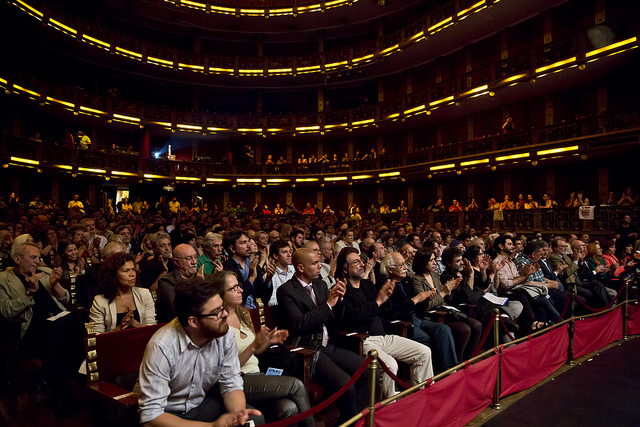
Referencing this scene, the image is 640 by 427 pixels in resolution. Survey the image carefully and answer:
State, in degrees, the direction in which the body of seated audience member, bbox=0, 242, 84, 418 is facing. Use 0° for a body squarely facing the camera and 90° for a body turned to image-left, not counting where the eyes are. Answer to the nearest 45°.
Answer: approximately 315°

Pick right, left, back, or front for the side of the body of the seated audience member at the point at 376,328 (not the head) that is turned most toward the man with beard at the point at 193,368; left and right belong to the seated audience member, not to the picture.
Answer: right

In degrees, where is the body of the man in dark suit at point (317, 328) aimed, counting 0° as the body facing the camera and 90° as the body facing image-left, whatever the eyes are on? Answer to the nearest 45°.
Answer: approximately 315°

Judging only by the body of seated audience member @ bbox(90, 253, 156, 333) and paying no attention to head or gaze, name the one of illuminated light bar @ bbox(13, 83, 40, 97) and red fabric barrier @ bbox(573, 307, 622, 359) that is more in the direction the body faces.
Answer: the red fabric barrier

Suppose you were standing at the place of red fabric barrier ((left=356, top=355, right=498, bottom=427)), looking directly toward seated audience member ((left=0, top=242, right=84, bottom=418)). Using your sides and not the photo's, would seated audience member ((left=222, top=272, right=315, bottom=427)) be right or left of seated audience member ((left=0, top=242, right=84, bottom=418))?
left

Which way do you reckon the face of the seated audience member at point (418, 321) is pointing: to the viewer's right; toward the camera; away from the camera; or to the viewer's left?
to the viewer's right

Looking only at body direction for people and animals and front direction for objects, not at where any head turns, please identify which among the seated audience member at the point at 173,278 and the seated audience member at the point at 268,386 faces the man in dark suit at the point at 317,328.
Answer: the seated audience member at the point at 173,278

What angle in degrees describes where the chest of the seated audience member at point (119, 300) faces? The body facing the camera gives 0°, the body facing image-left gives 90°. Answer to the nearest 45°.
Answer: approximately 315°

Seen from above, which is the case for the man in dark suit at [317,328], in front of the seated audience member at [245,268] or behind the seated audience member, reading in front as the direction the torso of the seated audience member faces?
in front
